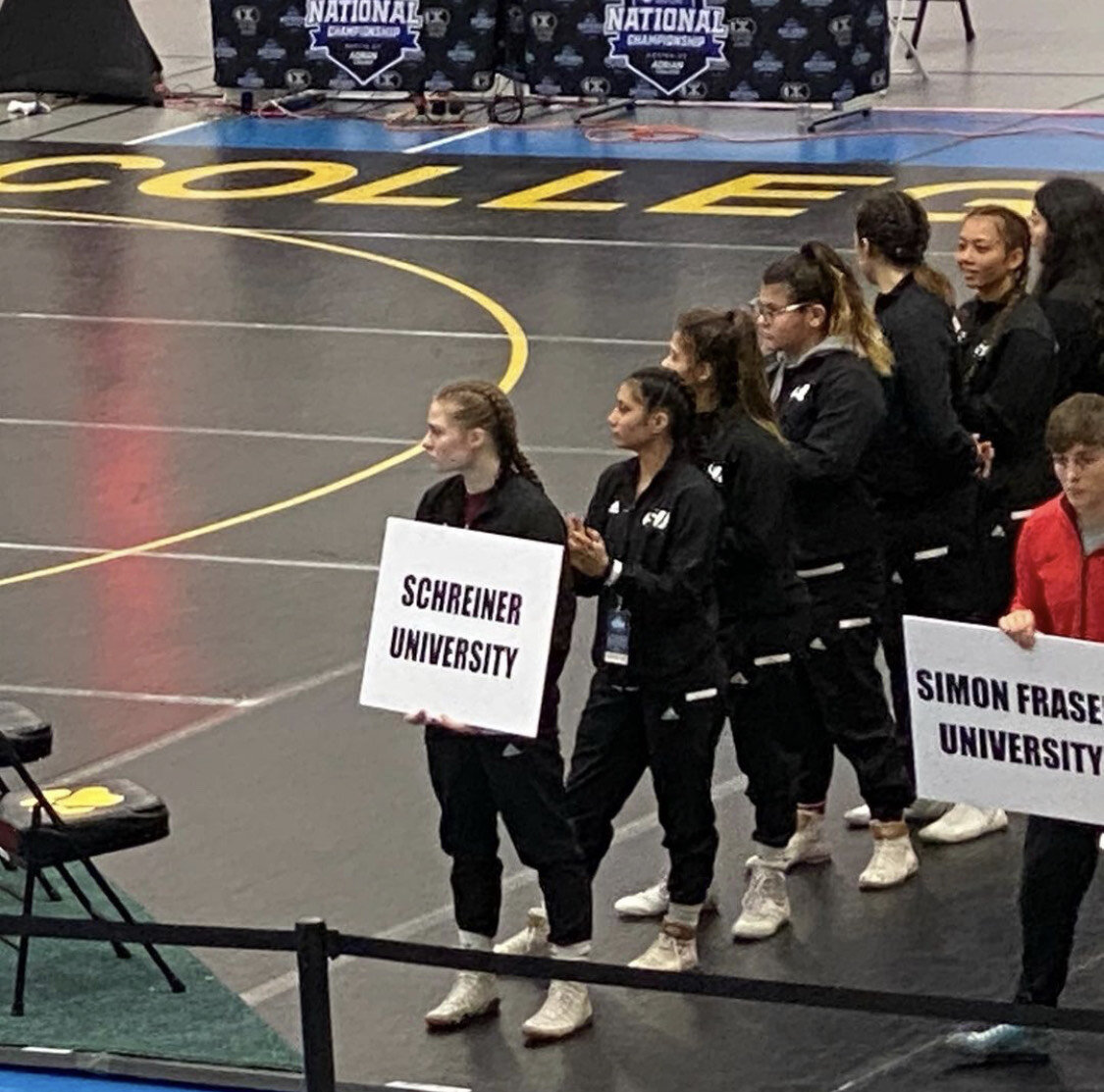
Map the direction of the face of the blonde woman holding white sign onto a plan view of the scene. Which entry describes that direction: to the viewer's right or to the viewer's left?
to the viewer's left

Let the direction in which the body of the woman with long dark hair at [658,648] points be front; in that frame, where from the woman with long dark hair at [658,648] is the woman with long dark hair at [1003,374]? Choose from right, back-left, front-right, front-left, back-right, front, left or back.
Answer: back

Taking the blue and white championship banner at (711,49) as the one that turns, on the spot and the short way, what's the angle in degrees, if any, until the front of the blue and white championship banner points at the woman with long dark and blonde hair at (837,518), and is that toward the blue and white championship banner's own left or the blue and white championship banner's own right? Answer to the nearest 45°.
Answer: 0° — it already faces them

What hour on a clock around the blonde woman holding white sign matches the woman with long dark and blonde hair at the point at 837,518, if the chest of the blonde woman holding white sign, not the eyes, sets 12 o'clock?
The woman with long dark and blonde hair is roughly at 6 o'clock from the blonde woman holding white sign.

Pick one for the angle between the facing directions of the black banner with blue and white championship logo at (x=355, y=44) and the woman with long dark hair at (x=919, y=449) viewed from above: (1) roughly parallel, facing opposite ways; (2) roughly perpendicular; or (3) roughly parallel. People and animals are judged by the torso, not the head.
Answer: roughly perpendicular

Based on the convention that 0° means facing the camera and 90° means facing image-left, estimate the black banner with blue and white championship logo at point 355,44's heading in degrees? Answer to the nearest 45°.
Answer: approximately 0°

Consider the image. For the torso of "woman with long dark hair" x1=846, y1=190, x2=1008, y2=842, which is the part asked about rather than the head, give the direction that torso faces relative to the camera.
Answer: to the viewer's left

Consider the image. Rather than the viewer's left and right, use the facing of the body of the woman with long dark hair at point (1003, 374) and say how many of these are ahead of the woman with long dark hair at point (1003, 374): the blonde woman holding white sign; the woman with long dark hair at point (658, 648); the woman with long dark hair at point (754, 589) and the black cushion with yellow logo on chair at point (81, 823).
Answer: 4

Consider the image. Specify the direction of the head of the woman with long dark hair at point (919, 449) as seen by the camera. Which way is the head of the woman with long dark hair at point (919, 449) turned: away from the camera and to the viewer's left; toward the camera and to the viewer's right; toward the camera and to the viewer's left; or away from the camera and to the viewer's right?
away from the camera and to the viewer's left
